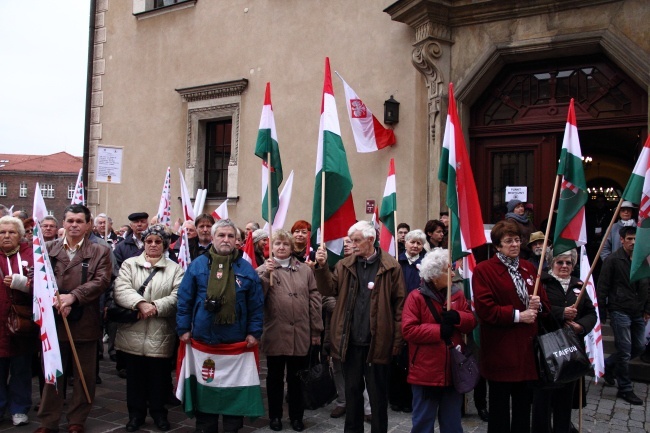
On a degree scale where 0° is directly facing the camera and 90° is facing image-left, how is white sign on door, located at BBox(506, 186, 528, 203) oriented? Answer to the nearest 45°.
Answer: approximately 0°

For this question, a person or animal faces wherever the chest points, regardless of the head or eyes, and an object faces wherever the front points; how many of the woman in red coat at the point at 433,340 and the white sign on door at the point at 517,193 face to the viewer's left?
0

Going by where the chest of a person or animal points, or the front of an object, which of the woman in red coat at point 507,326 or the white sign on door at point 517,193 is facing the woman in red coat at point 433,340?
the white sign on door

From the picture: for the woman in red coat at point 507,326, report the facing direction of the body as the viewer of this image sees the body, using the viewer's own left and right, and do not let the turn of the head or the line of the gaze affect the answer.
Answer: facing the viewer and to the right of the viewer

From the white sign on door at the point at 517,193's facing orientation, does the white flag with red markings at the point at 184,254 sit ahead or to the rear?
ahead

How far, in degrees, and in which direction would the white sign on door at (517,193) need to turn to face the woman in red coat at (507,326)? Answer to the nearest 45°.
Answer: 0° — it already faces them

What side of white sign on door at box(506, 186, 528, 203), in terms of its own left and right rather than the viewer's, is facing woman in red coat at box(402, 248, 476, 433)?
front
